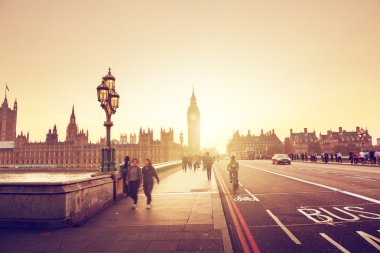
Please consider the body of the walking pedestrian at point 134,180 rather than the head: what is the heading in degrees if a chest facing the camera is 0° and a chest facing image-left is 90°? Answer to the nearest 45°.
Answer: approximately 0°
